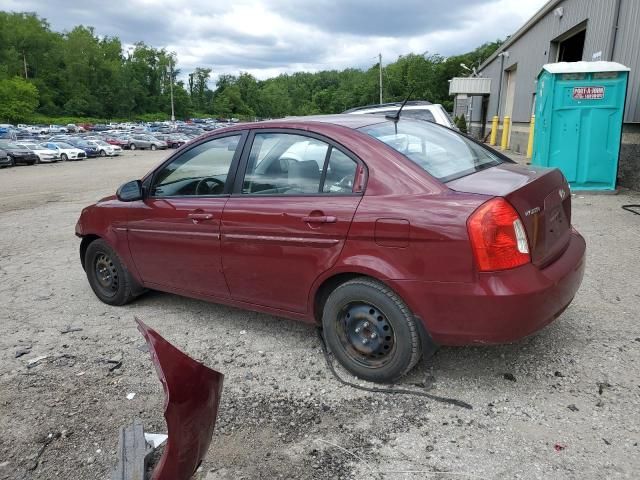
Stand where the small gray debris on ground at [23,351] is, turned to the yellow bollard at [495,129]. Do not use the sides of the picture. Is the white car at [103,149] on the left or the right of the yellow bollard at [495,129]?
left

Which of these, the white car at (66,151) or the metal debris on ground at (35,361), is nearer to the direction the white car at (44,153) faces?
the metal debris on ground

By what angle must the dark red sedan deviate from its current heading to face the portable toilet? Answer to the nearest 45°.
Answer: approximately 90° to its right

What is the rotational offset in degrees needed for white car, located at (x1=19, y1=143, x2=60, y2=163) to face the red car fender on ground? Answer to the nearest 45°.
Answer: approximately 45° to its right

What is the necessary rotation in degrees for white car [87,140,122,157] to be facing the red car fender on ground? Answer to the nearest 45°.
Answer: approximately 45° to its right

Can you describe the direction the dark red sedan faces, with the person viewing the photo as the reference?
facing away from the viewer and to the left of the viewer

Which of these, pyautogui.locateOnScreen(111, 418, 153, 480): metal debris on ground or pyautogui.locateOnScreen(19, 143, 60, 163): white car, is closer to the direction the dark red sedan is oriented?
the white car
